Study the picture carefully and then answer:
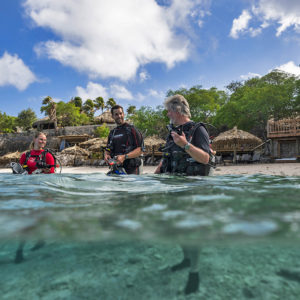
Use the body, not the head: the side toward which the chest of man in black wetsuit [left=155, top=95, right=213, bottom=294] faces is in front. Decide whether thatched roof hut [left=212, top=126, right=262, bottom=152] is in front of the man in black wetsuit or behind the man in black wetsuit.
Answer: behind

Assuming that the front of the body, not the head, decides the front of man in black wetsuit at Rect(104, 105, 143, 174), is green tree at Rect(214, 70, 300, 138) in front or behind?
behind

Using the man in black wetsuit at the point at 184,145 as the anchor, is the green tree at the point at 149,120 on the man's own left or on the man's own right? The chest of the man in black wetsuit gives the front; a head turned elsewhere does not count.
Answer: on the man's own right

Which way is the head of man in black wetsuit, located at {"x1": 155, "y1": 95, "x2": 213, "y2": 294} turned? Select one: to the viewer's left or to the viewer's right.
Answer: to the viewer's left

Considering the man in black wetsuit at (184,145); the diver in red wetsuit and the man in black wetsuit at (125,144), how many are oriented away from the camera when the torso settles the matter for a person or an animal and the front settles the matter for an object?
0

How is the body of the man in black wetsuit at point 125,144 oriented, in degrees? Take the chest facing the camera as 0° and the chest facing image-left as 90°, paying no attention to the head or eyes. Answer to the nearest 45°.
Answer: approximately 45°

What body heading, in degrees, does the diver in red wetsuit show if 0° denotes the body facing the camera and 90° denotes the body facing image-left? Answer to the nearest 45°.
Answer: approximately 315°

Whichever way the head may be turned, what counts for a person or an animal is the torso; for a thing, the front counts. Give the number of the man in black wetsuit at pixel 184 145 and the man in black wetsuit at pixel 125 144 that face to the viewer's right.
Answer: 0

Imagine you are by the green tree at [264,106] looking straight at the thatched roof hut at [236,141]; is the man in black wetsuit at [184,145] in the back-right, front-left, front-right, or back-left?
front-left
